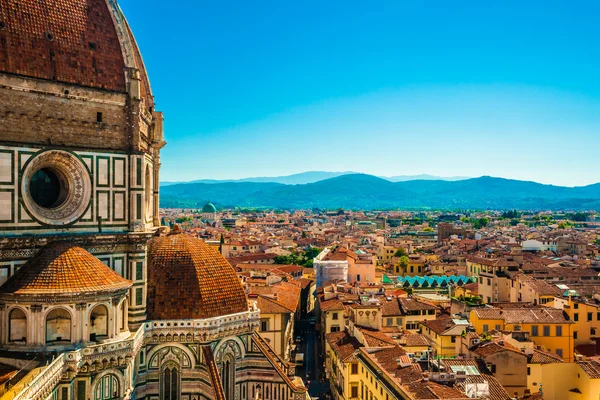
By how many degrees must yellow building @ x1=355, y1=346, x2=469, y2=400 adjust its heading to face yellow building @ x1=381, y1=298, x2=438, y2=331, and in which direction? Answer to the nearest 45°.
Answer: approximately 135° to its right

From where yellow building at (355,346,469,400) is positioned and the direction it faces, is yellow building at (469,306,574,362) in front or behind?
behind

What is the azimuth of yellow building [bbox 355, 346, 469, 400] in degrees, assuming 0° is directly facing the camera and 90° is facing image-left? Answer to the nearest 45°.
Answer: approximately 45°

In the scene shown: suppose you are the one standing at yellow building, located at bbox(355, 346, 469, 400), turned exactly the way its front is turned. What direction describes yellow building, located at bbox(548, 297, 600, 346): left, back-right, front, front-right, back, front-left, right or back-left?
back

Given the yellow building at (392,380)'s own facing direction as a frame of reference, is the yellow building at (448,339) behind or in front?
behind
